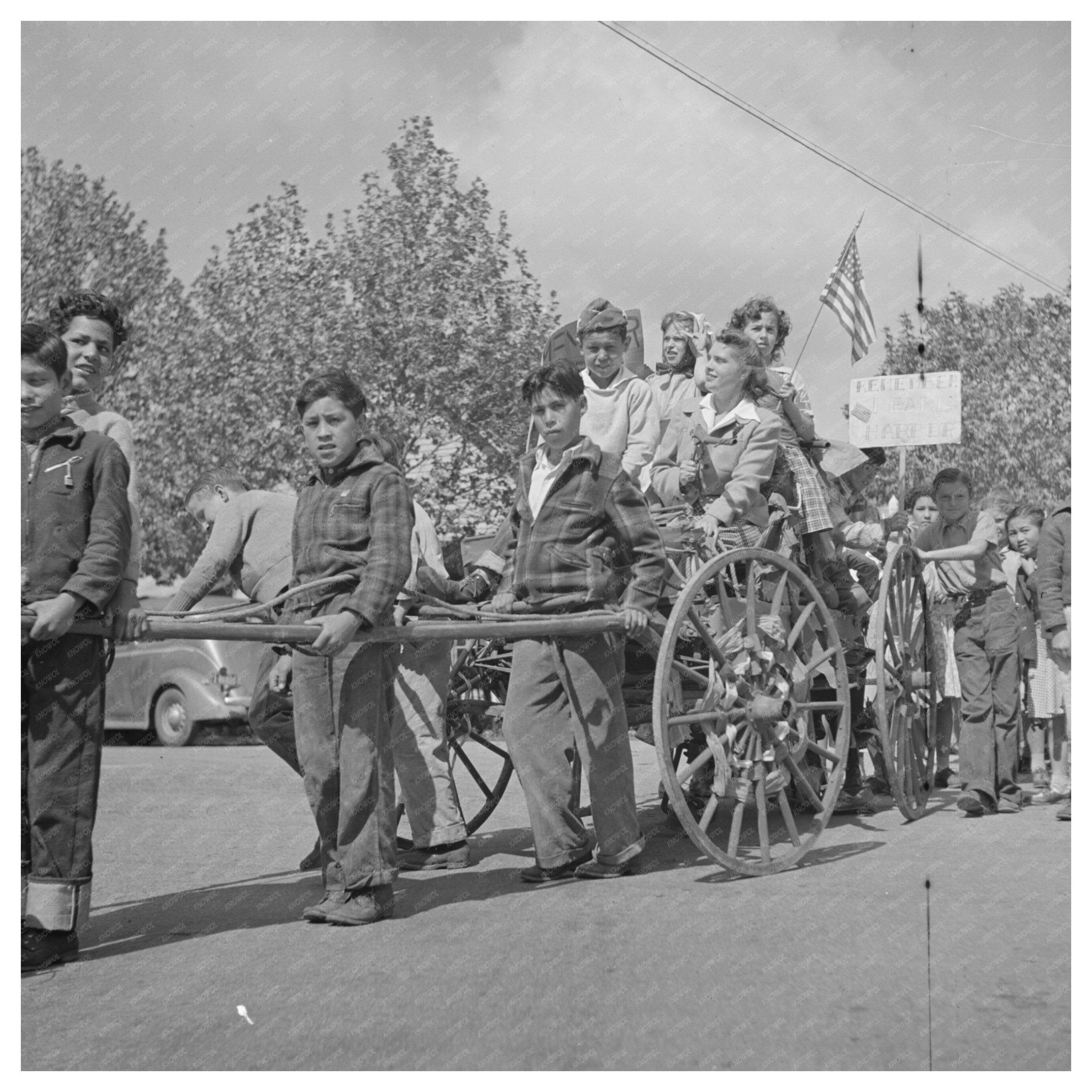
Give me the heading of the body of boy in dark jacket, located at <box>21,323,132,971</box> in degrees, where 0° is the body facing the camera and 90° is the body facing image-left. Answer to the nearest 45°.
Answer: approximately 45°

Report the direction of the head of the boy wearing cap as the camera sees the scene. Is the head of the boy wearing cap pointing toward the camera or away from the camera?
toward the camera

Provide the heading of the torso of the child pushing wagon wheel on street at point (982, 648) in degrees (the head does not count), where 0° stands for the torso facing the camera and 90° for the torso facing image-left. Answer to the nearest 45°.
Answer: approximately 0°

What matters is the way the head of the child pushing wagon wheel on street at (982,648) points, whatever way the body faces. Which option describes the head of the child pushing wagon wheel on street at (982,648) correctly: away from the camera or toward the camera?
toward the camera

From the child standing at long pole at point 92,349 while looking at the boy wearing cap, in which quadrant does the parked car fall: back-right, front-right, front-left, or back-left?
front-left

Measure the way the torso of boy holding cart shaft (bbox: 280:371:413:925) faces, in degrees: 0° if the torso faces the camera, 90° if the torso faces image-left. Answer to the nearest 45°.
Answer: approximately 45°

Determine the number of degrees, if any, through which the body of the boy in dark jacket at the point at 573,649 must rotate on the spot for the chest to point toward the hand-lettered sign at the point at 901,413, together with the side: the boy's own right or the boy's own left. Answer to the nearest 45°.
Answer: approximately 180°

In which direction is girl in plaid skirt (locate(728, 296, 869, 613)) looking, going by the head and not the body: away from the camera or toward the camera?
toward the camera

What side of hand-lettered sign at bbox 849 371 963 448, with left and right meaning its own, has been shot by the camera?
front

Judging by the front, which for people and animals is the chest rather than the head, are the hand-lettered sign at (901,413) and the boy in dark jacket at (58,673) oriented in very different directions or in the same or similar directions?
same or similar directions

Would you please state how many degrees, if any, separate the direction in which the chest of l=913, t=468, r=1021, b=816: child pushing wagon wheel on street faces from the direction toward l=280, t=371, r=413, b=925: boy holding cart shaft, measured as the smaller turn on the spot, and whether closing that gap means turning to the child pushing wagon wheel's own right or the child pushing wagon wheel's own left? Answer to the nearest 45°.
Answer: approximately 45° to the child pushing wagon wheel's own right
